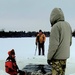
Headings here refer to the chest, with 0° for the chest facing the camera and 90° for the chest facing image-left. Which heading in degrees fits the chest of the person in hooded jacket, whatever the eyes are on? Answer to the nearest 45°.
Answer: approximately 135°
